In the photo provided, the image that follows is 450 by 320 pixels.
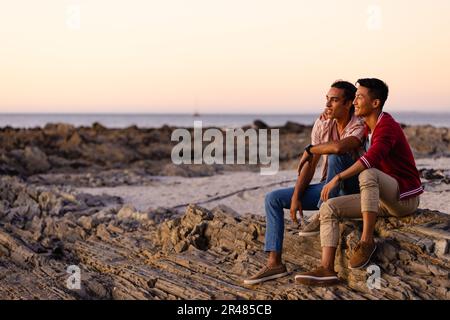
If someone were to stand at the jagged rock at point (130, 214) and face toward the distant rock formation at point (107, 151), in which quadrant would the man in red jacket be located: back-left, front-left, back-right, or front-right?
back-right

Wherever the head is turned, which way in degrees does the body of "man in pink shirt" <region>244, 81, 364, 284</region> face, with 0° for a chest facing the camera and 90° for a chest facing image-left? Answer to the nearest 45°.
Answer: approximately 45°

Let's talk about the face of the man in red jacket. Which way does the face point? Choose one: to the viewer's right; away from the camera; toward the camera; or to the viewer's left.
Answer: to the viewer's left

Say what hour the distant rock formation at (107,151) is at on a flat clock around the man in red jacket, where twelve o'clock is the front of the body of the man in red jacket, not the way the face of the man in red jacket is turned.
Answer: The distant rock formation is roughly at 2 o'clock from the man in red jacket.

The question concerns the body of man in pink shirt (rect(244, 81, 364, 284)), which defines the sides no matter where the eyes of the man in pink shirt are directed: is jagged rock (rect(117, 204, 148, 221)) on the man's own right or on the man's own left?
on the man's own right

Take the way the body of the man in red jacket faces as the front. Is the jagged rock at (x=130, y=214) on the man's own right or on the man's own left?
on the man's own right

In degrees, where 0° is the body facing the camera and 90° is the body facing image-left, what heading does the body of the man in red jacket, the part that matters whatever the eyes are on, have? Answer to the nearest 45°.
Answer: approximately 90°
